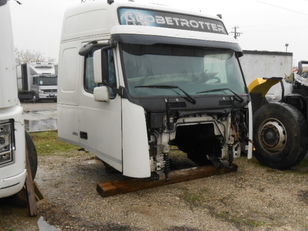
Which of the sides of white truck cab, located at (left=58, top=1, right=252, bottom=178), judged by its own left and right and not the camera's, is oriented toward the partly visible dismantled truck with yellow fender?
left

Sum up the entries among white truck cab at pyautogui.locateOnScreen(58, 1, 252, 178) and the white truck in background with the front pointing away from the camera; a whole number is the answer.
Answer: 0

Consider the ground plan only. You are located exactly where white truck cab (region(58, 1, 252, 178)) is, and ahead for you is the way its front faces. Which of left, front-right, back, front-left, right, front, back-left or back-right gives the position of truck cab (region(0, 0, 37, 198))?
right

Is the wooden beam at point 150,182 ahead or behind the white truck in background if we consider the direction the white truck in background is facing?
ahead

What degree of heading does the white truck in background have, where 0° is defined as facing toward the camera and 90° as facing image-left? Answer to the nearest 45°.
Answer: approximately 315°

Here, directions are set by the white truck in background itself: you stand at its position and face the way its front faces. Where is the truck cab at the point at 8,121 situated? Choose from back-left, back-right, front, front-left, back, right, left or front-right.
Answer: front-right
